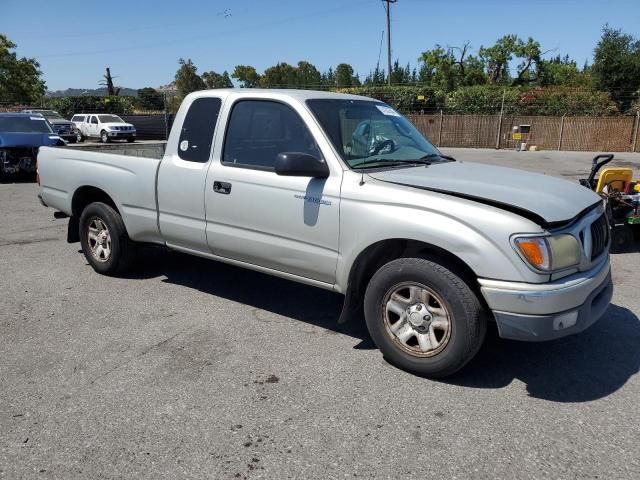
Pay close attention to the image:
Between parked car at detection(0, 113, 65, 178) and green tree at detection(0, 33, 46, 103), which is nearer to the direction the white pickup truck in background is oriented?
the parked car

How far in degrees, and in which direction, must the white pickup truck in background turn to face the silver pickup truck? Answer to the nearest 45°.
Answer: approximately 45° to its right

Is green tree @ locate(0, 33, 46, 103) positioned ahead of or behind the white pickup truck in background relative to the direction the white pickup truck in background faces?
behind

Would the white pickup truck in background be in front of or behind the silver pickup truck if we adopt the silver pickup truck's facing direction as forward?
behind

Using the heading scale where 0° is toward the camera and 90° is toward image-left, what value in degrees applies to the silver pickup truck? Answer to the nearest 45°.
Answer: approximately 315°

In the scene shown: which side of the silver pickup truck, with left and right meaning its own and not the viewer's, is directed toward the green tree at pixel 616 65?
left
